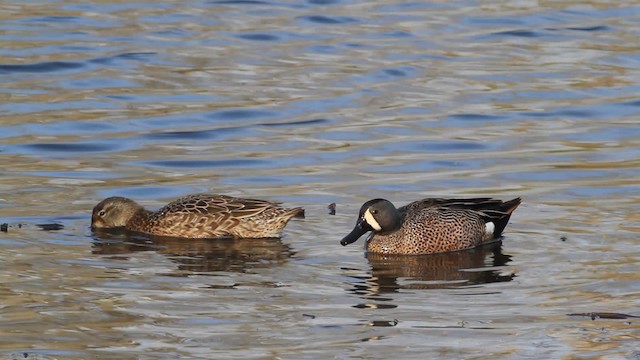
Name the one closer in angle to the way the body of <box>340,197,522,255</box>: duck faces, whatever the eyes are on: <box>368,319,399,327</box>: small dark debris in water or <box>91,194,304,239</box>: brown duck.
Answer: the brown duck

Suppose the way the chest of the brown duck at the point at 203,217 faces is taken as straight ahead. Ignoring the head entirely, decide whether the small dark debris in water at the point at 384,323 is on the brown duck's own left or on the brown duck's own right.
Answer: on the brown duck's own left

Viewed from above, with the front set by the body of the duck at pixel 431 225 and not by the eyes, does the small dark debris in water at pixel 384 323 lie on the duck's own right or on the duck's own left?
on the duck's own left

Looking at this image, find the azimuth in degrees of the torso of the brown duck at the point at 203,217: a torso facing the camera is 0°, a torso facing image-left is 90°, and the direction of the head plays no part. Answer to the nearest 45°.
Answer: approximately 90°

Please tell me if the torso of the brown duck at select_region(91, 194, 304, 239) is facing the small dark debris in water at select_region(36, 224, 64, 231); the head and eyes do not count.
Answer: yes

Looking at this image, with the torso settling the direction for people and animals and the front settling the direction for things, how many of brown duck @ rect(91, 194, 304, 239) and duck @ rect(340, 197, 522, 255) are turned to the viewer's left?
2

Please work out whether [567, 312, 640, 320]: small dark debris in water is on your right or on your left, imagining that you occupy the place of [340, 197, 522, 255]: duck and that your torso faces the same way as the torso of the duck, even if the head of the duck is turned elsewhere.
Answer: on your left

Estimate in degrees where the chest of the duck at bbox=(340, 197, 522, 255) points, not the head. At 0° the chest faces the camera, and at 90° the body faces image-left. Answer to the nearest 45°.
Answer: approximately 90°
